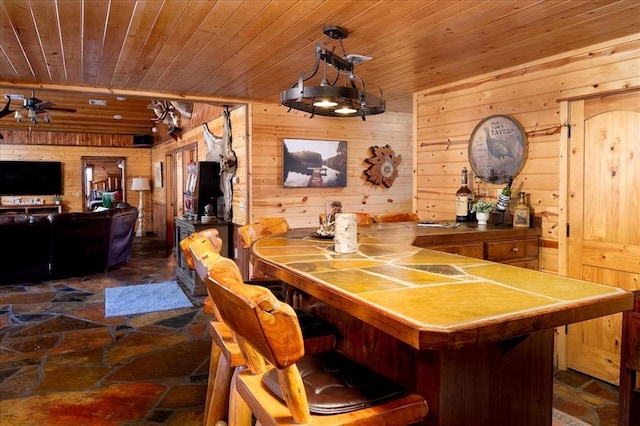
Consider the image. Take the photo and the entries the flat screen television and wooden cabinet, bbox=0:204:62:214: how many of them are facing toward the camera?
2

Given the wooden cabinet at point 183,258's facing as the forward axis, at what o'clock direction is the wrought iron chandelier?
The wrought iron chandelier is roughly at 10 o'clock from the wooden cabinet.

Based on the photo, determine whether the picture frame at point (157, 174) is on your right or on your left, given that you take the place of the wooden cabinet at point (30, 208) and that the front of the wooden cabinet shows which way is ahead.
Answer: on your left

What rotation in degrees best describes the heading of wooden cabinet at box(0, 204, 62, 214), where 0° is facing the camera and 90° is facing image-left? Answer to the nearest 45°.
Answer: approximately 0°

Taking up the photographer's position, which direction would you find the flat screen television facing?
facing the viewer

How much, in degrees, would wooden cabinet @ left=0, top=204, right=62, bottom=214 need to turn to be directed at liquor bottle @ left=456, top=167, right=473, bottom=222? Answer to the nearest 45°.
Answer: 0° — it already faces it

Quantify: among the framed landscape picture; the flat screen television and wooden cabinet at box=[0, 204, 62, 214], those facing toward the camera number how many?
3

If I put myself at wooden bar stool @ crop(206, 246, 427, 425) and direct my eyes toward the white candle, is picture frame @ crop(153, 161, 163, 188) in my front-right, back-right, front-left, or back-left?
front-left

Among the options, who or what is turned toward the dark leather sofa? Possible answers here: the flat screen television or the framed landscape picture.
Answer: the flat screen television

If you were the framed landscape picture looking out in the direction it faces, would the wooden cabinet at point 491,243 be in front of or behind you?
in front

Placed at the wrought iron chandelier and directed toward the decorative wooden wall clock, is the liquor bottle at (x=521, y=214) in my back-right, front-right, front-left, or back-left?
front-right

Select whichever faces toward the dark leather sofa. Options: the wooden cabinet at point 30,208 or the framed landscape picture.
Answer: the wooden cabinet

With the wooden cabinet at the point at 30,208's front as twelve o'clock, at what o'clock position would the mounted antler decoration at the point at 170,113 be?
The mounted antler decoration is roughly at 11 o'clock from the wooden cabinet.

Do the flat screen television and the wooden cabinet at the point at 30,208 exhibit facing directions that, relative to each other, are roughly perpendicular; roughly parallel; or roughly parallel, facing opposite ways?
roughly parallel

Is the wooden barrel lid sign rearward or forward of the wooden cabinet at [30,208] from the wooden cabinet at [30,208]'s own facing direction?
forward

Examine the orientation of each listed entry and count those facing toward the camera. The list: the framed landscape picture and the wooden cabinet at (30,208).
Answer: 2

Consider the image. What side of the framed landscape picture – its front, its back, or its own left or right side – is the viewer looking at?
front
